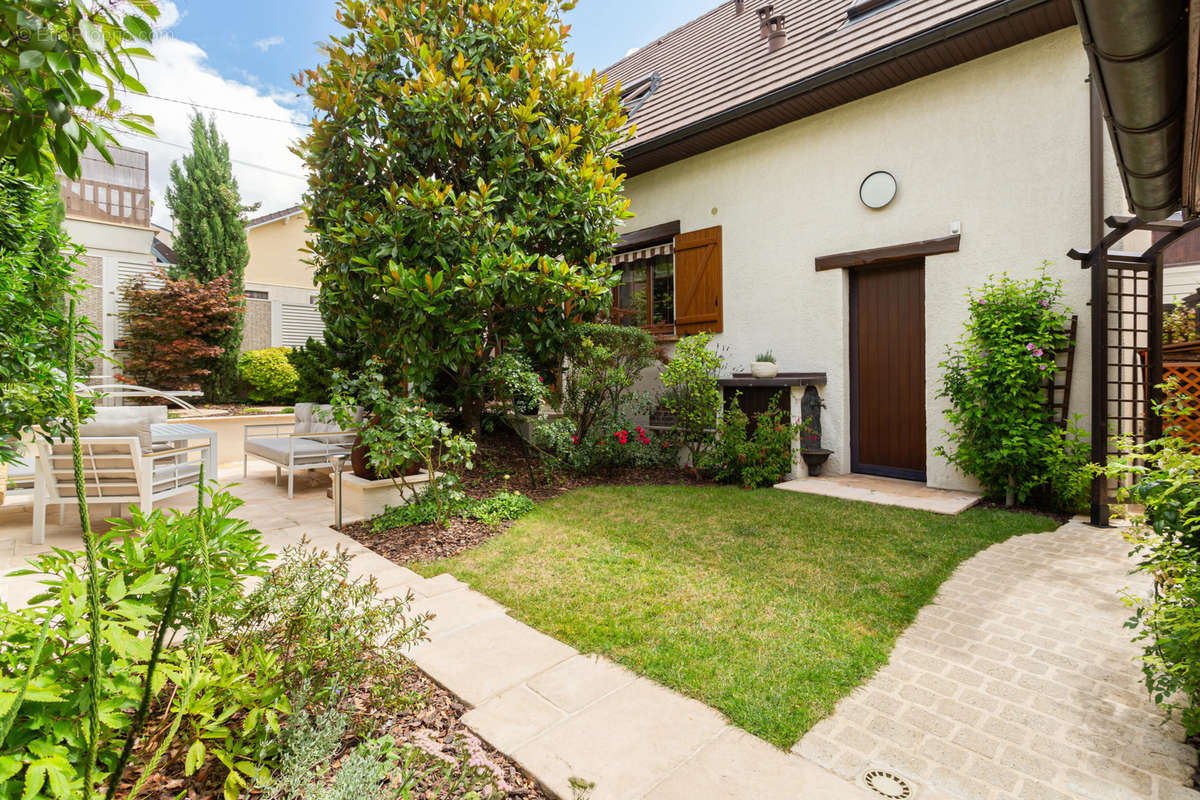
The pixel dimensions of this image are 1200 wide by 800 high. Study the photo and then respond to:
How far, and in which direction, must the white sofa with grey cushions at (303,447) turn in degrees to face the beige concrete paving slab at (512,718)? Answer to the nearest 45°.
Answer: approximately 45° to its left

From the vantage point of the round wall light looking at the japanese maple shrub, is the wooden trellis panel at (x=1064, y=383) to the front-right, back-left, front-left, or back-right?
back-left

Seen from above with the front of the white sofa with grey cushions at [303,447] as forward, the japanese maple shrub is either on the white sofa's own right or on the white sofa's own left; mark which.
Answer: on the white sofa's own right

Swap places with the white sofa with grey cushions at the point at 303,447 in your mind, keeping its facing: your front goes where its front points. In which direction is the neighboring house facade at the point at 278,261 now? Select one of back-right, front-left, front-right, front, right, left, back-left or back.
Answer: back-right

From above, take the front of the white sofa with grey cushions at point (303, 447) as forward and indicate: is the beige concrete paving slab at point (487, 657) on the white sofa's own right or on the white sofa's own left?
on the white sofa's own left

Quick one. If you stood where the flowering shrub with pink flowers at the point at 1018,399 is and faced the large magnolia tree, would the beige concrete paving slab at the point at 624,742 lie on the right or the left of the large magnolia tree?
left

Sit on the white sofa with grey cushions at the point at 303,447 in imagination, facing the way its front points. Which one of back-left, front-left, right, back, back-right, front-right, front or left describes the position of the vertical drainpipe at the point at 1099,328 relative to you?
left

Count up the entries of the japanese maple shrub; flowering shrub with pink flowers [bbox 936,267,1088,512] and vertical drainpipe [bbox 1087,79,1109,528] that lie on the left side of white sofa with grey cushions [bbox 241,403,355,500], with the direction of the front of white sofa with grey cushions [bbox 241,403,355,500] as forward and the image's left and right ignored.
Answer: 2

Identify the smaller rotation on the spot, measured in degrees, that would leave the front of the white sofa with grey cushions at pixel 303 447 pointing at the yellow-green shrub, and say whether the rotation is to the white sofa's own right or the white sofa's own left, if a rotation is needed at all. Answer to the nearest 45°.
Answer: approximately 135° to the white sofa's own right

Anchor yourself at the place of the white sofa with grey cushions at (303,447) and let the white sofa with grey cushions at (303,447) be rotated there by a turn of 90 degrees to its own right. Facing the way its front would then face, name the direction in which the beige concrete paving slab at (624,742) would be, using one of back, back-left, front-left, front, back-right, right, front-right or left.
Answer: back-left

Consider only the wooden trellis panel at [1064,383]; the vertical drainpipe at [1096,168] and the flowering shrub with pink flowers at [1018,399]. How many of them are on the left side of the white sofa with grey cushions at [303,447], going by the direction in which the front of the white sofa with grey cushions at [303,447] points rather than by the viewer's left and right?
3

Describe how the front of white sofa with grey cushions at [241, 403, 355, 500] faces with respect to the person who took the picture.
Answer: facing the viewer and to the left of the viewer

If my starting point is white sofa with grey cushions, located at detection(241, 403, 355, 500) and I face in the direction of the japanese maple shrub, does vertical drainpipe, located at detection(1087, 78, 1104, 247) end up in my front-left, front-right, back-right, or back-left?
back-right

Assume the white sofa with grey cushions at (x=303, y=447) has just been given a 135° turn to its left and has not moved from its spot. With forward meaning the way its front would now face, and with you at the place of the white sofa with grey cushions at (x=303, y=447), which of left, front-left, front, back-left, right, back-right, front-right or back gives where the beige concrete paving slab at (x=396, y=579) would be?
right
